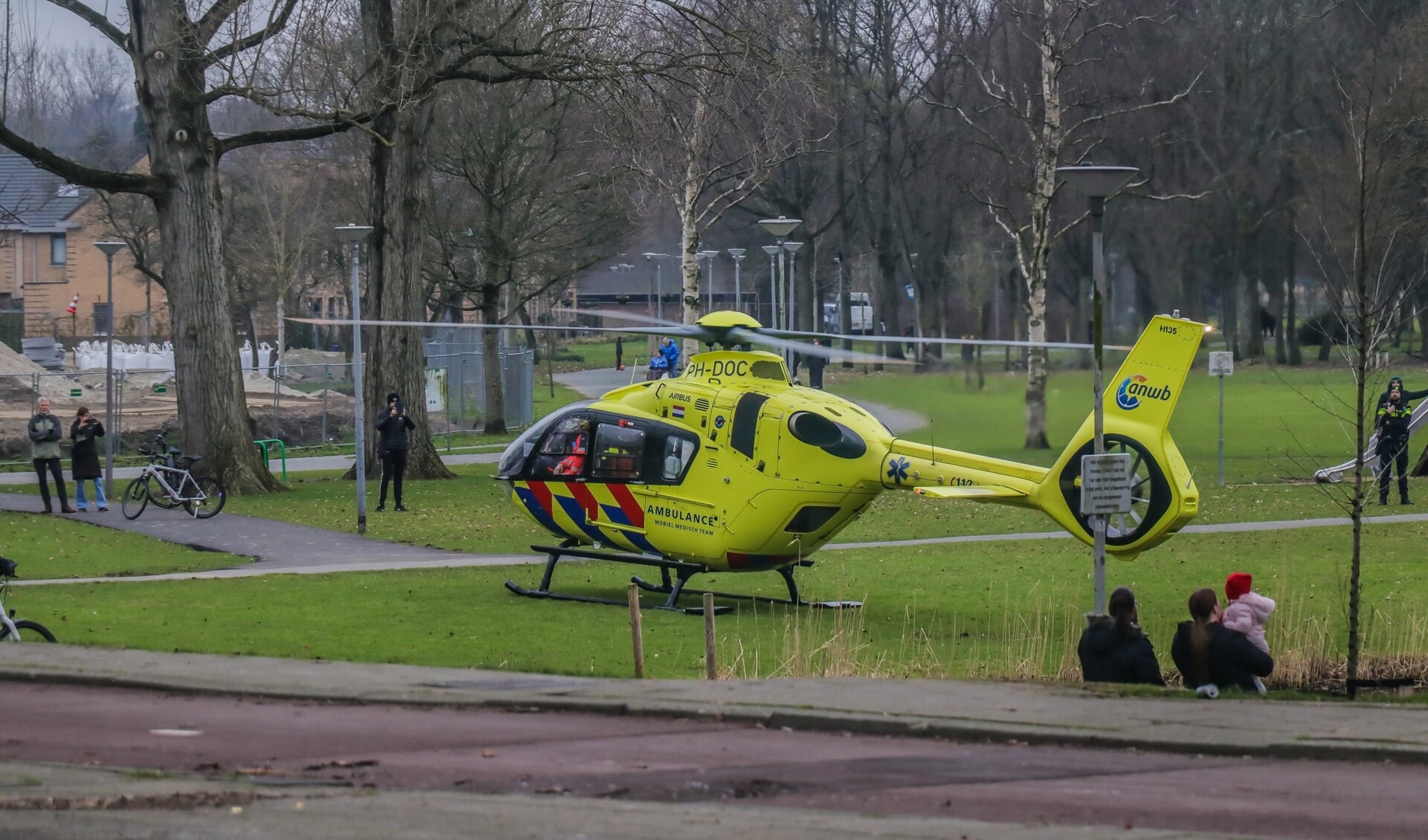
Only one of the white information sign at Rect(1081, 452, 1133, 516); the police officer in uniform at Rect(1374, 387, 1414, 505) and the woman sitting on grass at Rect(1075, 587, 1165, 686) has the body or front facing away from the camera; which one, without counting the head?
the woman sitting on grass

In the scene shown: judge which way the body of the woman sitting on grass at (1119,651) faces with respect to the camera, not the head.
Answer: away from the camera

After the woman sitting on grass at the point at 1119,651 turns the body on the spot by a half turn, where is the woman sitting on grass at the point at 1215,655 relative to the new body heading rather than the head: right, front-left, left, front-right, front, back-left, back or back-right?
left

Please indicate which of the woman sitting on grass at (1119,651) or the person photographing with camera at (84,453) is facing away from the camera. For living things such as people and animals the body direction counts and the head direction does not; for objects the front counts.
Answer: the woman sitting on grass

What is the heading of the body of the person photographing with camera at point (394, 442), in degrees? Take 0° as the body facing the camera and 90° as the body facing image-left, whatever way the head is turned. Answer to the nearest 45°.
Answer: approximately 0°

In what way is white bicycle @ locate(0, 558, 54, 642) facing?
to the viewer's right

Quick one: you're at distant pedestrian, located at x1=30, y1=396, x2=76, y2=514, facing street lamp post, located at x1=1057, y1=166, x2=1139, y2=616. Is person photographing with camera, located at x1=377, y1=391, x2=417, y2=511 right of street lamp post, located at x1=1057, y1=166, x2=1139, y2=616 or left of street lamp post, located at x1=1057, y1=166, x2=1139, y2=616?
left

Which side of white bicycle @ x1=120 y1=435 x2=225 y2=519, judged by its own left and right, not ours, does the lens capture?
left

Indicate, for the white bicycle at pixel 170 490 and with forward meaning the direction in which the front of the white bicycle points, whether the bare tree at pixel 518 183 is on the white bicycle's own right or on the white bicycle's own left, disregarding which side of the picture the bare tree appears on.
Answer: on the white bicycle's own right
